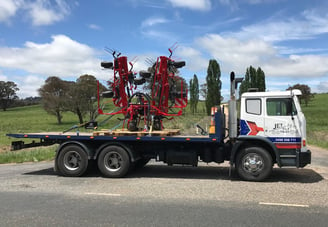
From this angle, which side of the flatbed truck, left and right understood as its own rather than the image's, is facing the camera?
right
